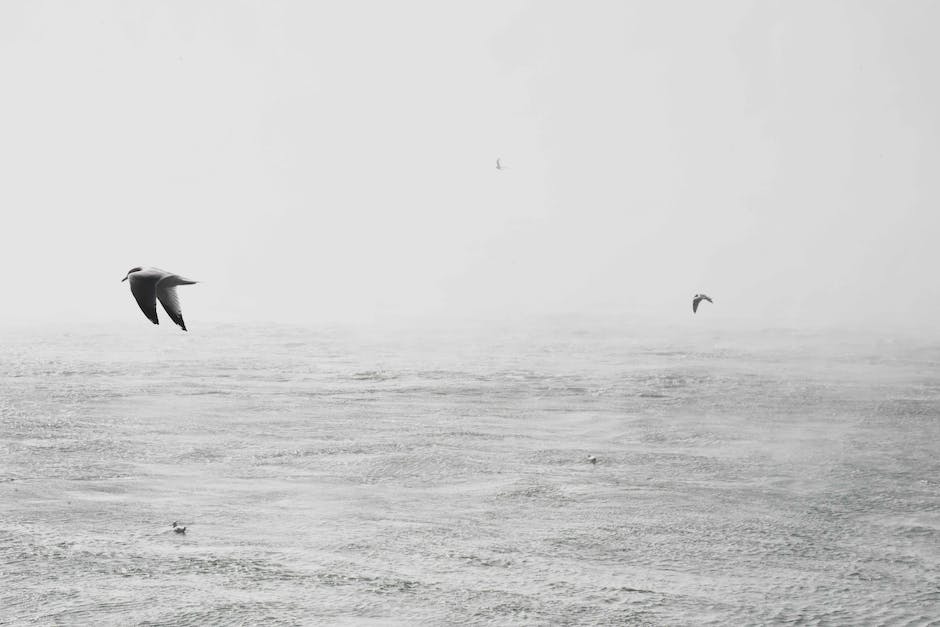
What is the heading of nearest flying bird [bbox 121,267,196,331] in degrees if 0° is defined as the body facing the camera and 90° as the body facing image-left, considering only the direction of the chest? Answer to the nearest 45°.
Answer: approximately 90°
